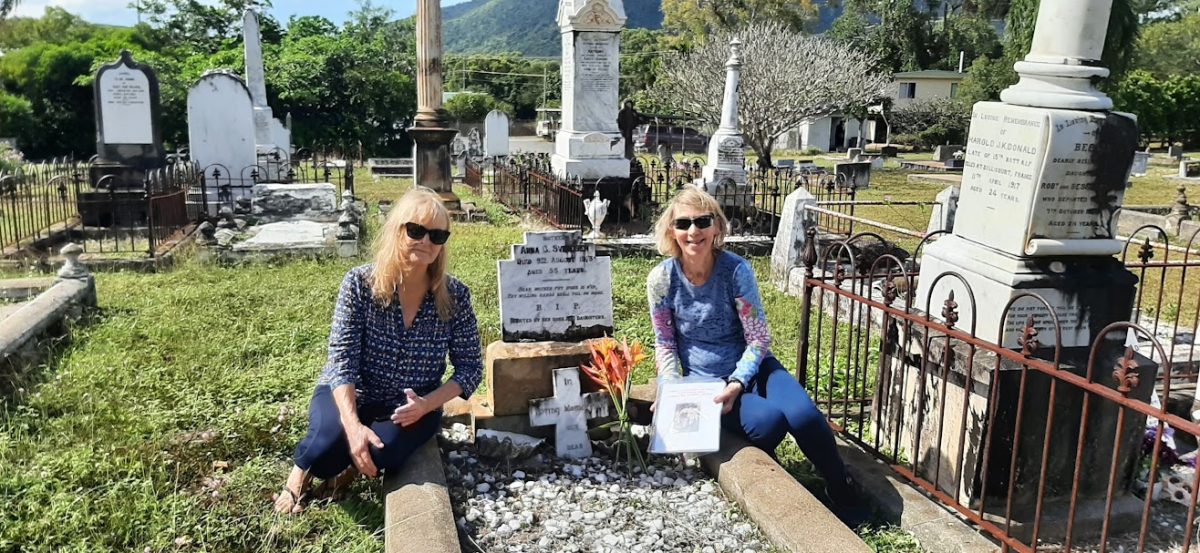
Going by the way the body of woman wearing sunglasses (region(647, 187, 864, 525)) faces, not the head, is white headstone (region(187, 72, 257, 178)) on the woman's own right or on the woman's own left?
on the woman's own right

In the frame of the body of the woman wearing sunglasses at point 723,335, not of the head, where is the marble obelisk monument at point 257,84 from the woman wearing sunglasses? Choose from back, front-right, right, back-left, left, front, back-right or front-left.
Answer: back-right

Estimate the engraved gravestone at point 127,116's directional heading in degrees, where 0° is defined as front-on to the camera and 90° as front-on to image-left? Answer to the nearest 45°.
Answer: approximately 0°

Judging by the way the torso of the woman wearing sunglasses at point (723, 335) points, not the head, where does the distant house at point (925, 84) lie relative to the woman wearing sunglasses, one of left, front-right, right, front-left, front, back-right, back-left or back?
back

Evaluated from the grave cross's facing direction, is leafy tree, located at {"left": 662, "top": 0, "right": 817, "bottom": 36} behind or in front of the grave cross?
behind

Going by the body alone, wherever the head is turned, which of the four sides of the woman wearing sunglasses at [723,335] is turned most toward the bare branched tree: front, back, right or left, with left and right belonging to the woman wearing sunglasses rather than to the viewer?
back

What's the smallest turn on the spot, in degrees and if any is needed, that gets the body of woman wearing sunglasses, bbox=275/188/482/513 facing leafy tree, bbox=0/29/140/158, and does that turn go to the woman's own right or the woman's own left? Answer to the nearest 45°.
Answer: approximately 180°

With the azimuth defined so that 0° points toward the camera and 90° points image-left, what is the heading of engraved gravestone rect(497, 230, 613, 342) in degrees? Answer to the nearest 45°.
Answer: approximately 0°

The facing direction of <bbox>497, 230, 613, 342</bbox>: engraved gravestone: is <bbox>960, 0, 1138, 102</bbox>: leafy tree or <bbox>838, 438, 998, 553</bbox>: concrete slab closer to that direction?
the concrete slab

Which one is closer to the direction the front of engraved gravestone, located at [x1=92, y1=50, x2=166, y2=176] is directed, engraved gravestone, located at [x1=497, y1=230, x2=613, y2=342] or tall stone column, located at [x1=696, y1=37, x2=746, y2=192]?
the engraved gravestone

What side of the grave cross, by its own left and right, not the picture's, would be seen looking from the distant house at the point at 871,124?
back

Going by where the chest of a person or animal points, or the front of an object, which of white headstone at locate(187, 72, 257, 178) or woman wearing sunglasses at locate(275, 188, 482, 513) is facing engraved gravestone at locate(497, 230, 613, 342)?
the white headstone

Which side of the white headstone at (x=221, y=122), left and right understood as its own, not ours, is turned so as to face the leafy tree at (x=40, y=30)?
back
